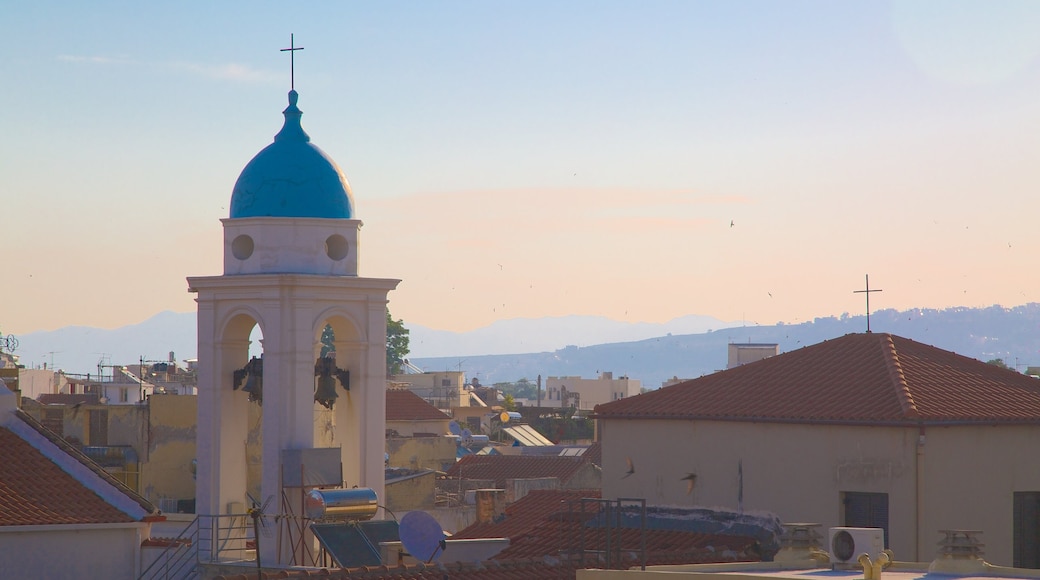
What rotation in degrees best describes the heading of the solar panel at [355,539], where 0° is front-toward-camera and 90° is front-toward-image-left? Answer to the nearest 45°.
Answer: approximately 315°

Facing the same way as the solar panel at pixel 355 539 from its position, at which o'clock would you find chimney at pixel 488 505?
The chimney is roughly at 8 o'clock from the solar panel.

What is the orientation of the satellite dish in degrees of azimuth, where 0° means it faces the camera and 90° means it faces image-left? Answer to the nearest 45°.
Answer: approximately 315°

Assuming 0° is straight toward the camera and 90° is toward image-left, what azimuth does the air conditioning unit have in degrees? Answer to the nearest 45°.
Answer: approximately 0°
